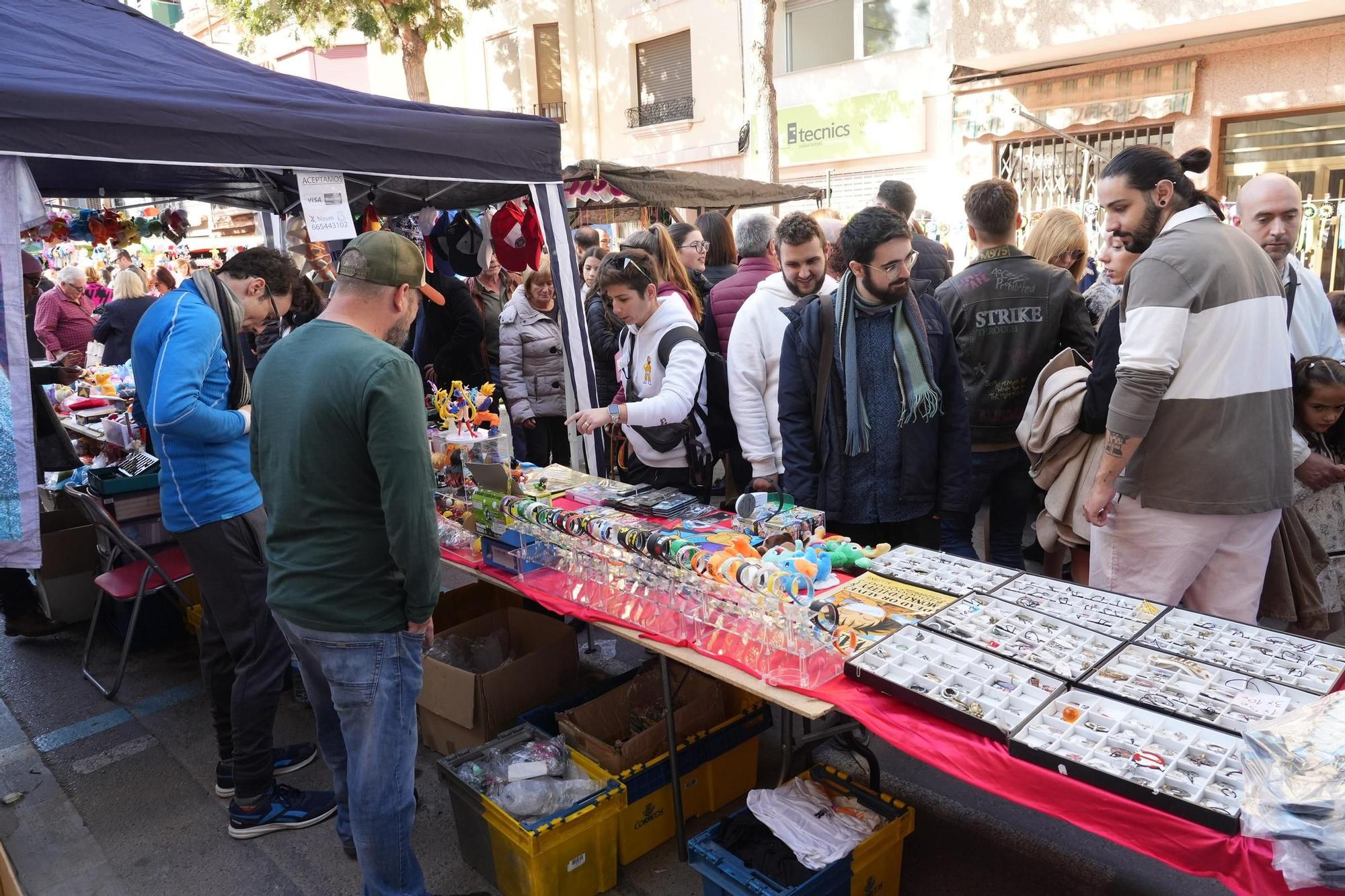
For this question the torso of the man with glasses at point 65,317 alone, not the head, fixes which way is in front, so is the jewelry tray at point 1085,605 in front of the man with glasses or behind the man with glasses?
in front

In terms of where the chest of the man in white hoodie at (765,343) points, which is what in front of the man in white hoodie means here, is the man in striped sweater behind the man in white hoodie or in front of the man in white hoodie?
in front

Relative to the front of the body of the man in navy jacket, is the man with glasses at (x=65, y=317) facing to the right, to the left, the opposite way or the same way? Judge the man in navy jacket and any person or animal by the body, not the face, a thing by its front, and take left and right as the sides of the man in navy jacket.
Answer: to the left

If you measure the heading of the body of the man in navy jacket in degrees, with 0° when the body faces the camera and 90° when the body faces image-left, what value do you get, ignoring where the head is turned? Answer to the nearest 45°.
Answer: approximately 0°

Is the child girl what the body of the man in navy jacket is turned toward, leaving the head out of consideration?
no

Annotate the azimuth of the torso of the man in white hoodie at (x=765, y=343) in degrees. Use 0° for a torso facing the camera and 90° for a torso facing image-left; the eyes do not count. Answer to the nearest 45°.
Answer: approximately 315°

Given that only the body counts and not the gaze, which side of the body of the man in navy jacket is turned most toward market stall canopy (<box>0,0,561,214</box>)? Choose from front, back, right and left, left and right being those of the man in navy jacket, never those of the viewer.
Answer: right

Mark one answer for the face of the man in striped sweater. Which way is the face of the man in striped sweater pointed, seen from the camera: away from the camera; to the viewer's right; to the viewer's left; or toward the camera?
to the viewer's left

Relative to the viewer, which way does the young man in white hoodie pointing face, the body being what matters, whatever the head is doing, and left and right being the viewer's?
facing the viewer and to the left of the viewer

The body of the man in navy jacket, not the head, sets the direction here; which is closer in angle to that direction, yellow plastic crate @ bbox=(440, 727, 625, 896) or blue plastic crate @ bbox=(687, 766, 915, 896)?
the blue plastic crate
